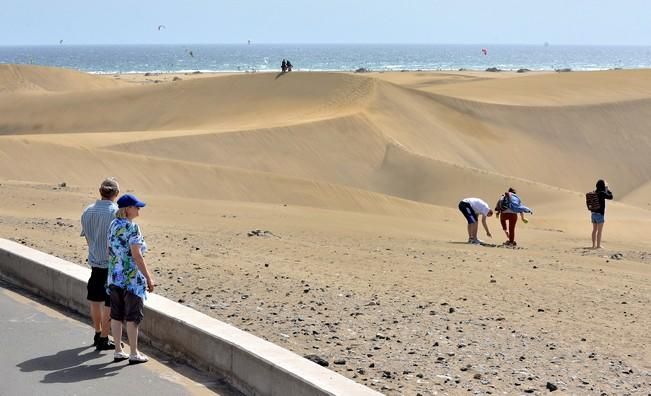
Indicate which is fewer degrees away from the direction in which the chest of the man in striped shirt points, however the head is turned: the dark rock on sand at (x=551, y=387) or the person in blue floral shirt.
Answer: the dark rock on sand

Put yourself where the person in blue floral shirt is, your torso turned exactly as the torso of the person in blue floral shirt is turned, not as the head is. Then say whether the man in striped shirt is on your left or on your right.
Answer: on your left

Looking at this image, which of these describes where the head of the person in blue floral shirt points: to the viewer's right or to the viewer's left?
to the viewer's right

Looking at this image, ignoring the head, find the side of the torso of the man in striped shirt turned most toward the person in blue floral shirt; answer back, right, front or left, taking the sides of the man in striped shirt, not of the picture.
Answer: right

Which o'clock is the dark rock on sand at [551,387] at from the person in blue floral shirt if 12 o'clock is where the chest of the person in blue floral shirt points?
The dark rock on sand is roughly at 2 o'clock from the person in blue floral shirt.

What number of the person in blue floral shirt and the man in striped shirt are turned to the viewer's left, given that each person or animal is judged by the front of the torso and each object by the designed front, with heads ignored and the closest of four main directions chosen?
0

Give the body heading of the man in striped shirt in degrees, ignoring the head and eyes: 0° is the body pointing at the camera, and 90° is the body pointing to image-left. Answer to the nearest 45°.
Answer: approximately 225°

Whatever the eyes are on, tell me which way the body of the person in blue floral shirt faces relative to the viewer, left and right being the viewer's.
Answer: facing away from the viewer and to the right of the viewer

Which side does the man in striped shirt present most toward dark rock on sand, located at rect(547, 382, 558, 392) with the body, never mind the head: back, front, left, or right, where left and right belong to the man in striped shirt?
right
